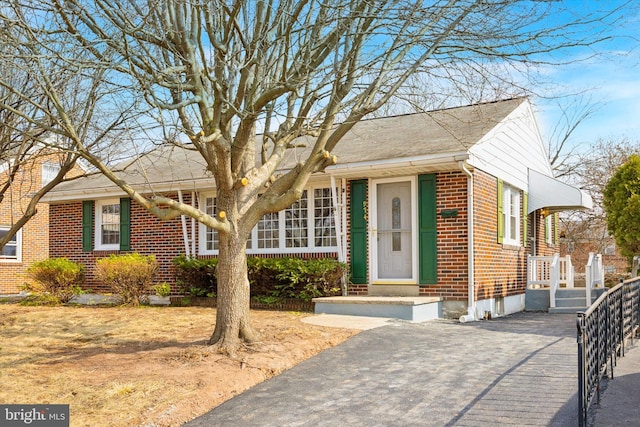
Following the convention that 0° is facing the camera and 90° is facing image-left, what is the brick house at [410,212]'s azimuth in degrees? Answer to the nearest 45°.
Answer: approximately 45°

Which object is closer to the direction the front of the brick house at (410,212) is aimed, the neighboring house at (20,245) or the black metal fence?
the black metal fence

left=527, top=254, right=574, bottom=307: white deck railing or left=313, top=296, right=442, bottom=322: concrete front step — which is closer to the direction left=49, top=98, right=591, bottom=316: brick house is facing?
the concrete front step

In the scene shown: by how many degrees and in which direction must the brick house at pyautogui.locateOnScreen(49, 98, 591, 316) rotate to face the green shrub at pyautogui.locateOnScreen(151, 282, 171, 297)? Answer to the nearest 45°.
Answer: approximately 45° to its right

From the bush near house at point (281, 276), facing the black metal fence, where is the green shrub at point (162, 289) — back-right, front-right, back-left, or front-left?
back-right

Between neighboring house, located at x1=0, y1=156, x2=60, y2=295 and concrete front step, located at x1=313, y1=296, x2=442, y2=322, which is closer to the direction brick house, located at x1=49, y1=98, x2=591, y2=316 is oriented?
the concrete front step

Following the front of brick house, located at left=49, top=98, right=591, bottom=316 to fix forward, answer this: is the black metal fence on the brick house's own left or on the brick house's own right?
on the brick house's own left

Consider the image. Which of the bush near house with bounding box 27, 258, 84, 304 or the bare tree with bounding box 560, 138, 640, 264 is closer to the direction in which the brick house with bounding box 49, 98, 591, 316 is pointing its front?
the bush near house
